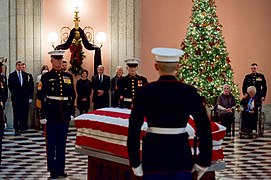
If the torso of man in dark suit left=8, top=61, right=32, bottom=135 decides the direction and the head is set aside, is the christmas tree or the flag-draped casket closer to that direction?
the flag-draped casket

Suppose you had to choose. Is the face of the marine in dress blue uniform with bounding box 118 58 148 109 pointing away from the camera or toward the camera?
toward the camera

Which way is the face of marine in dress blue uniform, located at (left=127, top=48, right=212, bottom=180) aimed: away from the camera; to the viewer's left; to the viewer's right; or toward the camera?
away from the camera

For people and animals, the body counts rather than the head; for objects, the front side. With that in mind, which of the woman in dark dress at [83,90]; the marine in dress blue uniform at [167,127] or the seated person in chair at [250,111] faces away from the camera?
the marine in dress blue uniform

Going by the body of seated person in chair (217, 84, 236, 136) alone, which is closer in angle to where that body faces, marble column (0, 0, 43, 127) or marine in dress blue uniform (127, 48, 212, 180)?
the marine in dress blue uniform

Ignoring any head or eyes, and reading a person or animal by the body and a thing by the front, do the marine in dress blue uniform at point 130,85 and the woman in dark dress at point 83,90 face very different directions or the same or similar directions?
same or similar directions

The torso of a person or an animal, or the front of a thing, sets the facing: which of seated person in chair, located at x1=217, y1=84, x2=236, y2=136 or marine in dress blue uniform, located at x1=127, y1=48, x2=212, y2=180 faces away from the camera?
the marine in dress blue uniform

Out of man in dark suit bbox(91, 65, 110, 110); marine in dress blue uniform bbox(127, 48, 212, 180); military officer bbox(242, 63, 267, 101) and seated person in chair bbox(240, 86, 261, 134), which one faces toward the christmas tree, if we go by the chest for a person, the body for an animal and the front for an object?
the marine in dress blue uniform

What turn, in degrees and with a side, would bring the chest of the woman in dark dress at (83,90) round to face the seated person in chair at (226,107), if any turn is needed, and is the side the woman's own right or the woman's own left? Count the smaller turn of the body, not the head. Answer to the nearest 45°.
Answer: approximately 45° to the woman's own left

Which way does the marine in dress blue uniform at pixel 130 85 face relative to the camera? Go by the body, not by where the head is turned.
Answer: toward the camera

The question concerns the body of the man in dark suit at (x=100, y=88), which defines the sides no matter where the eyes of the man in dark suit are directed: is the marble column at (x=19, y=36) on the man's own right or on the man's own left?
on the man's own right

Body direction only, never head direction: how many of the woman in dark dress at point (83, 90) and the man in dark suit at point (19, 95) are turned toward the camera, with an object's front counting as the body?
2

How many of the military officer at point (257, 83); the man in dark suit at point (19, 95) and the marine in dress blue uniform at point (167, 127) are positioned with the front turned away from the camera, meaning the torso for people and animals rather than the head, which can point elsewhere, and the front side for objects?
1

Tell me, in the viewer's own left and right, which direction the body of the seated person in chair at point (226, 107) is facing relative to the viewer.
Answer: facing the viewer

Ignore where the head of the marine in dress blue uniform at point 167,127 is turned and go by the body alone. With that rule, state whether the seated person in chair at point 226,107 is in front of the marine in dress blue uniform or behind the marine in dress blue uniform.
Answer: in front
